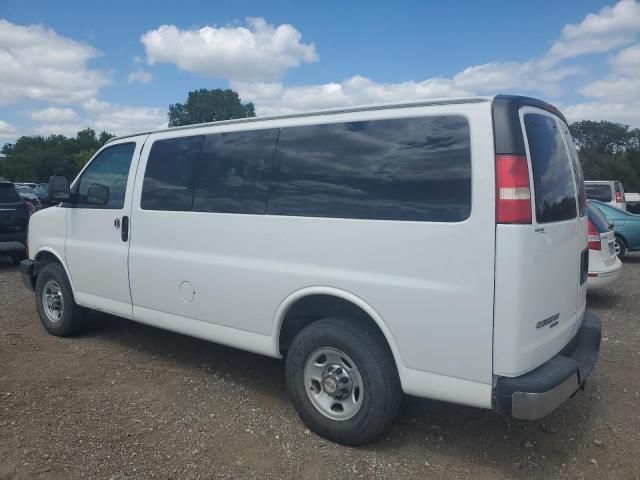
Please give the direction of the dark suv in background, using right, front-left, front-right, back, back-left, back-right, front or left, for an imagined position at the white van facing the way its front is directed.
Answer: front

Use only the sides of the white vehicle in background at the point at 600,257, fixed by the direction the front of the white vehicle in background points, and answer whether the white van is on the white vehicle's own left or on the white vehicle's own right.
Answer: on the white vehicle's own left

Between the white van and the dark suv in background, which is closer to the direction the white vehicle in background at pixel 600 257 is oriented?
the dark suv in background

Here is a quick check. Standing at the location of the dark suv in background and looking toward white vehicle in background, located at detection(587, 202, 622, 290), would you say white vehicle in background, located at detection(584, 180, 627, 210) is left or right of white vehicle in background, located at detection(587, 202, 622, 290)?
left

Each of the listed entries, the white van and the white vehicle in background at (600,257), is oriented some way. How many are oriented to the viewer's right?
0

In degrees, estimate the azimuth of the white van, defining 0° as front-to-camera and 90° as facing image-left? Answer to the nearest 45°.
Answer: approximately 135°

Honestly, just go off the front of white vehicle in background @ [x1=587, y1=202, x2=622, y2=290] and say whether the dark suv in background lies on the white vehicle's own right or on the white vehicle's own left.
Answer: on the white vehicle's own left

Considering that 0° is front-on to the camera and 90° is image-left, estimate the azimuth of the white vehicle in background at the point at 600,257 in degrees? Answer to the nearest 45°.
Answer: approximately 135°

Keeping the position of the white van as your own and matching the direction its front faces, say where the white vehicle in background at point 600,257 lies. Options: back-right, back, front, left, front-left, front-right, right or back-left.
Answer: right

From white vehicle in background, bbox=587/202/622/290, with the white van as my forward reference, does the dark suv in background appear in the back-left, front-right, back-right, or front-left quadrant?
front-right

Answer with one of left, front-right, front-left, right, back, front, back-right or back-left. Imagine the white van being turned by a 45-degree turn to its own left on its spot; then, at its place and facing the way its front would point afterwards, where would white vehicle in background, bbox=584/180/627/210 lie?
back-right
